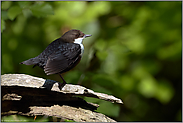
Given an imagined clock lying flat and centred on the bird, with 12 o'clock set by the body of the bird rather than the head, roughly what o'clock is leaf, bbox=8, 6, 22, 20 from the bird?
The leaf is roughly at 7 o'clock from the bird.

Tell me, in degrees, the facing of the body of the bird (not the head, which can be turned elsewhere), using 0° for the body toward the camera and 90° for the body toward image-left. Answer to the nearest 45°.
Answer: approximately 270°

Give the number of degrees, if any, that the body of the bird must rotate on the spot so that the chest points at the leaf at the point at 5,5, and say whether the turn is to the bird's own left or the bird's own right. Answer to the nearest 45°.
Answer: approximately 135° to the bird's own left
